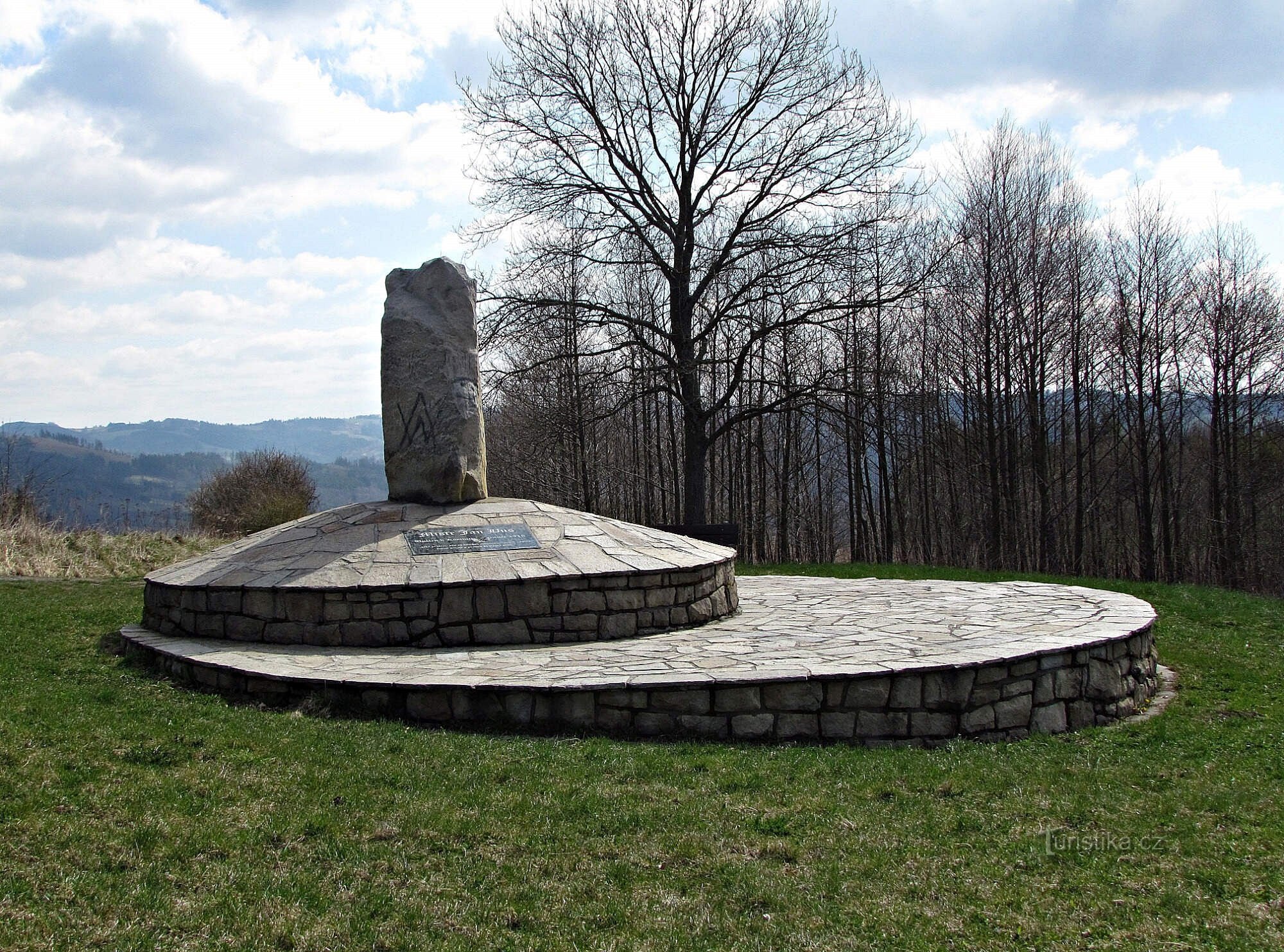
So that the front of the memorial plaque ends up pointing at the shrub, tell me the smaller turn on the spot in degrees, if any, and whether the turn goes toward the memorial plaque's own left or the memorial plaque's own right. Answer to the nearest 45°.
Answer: approximately 180°

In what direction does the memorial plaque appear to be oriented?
toward the camera
